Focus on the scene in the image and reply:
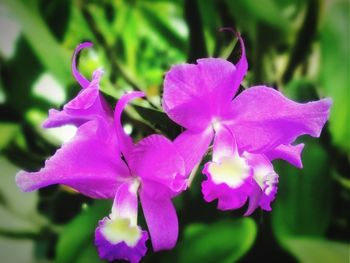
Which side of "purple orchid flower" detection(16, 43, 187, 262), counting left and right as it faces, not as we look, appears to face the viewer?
front

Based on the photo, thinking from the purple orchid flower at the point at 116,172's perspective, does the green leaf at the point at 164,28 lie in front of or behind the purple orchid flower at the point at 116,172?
behind

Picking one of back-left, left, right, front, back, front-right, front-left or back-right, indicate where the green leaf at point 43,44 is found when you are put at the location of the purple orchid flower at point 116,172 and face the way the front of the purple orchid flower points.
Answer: back
